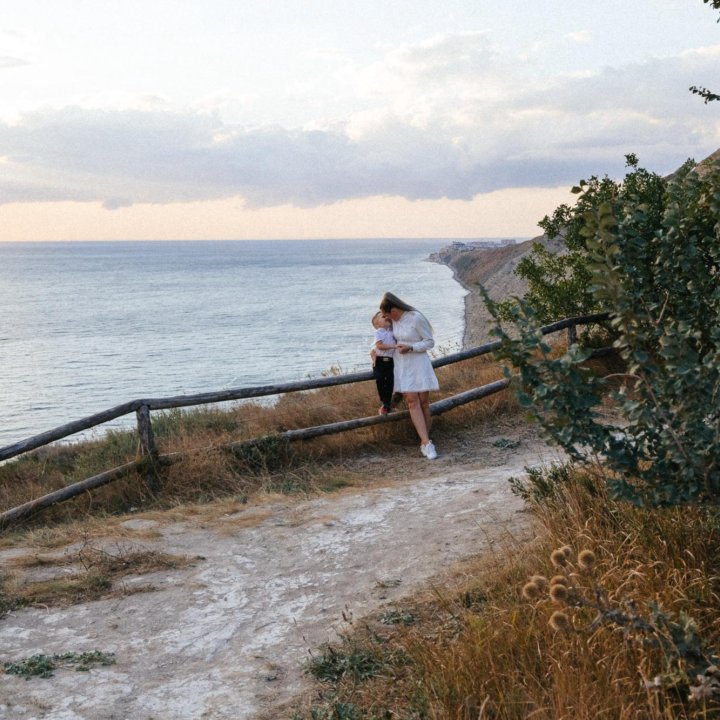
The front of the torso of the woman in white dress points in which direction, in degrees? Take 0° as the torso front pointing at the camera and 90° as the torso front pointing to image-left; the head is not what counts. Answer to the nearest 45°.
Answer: approximately 45°

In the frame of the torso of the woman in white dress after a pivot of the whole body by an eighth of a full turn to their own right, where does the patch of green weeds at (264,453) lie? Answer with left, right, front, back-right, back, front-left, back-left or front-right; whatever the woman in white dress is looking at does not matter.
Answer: front

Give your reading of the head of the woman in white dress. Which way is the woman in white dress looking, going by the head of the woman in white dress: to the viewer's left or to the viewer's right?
to the viewer's left
